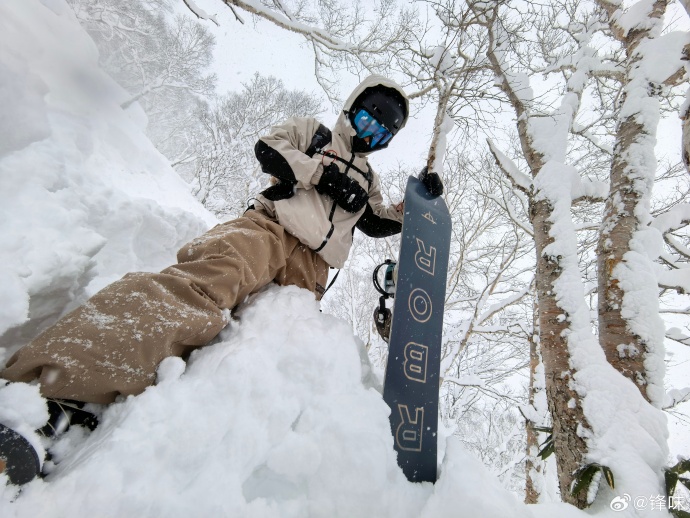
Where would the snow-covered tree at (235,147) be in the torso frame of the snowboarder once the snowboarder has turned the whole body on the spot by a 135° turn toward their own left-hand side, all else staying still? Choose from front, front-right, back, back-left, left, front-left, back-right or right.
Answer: front-left

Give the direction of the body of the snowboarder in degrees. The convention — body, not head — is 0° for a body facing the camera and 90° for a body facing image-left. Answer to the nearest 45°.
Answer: approximately 0°
